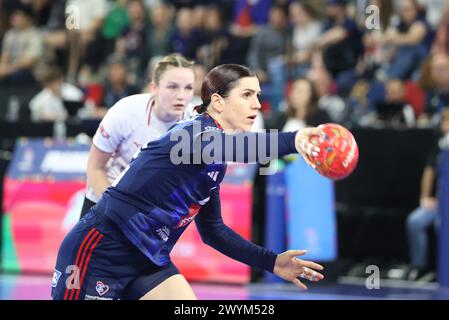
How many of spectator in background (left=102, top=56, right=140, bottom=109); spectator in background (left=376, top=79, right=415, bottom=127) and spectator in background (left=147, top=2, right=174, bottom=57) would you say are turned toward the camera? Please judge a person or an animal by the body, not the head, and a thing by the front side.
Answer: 3

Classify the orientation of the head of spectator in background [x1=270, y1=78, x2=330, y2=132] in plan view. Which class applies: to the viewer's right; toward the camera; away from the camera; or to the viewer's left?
toward the camera

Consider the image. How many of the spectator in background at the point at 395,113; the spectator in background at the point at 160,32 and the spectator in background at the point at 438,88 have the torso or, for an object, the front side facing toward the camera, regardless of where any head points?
3

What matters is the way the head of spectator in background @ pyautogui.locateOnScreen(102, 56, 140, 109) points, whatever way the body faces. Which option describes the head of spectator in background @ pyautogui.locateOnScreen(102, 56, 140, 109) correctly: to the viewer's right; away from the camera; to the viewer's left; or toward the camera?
toward the camera

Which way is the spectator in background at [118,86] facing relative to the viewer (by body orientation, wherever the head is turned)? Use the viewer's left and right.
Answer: facing the viewer

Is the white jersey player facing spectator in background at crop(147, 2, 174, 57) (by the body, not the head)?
no

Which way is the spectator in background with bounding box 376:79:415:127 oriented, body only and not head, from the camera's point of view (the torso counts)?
toward the camera

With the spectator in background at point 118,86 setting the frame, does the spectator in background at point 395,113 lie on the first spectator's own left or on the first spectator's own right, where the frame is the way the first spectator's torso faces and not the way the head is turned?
on the first spectator's own left

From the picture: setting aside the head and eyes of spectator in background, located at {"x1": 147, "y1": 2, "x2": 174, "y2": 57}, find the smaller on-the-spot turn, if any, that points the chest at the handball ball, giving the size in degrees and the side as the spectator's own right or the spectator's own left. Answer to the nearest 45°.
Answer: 0° — they already face it

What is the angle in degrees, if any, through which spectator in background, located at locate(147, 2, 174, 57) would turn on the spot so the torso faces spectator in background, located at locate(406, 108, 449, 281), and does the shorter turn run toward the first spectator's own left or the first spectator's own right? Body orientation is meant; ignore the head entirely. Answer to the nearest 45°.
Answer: approximately 45° to the first spectator's own left

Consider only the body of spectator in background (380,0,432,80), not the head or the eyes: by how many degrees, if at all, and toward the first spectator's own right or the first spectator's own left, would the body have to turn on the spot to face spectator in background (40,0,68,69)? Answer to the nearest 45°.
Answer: approximately 45° to the first spectator's own right

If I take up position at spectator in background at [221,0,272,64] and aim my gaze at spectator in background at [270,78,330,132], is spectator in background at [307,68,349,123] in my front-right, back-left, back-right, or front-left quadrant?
front-left

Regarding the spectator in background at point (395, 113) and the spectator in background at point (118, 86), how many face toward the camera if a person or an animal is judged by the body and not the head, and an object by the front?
2

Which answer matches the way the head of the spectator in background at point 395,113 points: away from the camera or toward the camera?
toward the camera

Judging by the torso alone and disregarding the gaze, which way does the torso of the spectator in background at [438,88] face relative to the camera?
toward the camera

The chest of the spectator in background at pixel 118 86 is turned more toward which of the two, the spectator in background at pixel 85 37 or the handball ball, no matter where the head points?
the handball ball

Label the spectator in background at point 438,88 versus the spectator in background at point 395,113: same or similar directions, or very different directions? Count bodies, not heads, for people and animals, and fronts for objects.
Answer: same or similar directions

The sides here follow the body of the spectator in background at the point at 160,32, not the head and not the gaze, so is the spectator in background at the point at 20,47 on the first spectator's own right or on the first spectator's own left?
on the first spectator's own right

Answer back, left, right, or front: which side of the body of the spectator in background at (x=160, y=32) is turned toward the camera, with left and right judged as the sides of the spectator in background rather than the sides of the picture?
front

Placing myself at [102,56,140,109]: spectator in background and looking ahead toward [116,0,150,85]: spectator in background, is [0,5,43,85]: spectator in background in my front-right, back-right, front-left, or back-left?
front-left

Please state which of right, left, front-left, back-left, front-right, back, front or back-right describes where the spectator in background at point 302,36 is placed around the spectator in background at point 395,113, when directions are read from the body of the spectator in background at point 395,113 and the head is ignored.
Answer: back-right
